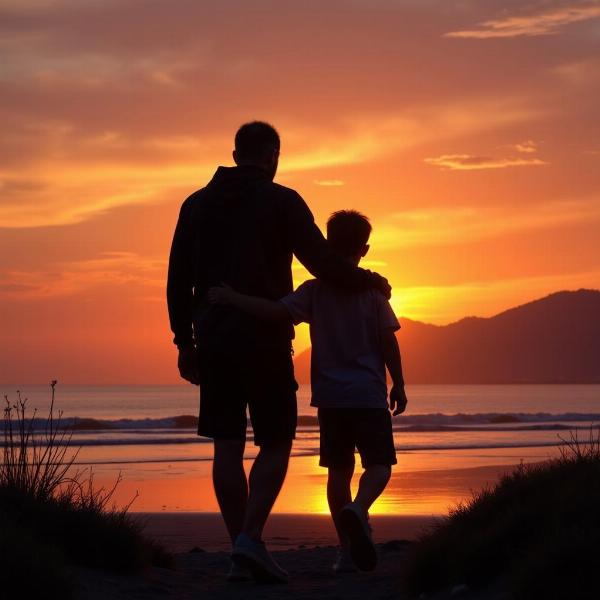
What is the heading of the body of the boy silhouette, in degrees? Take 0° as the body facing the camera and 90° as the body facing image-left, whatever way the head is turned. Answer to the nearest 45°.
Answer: approximately 180°
